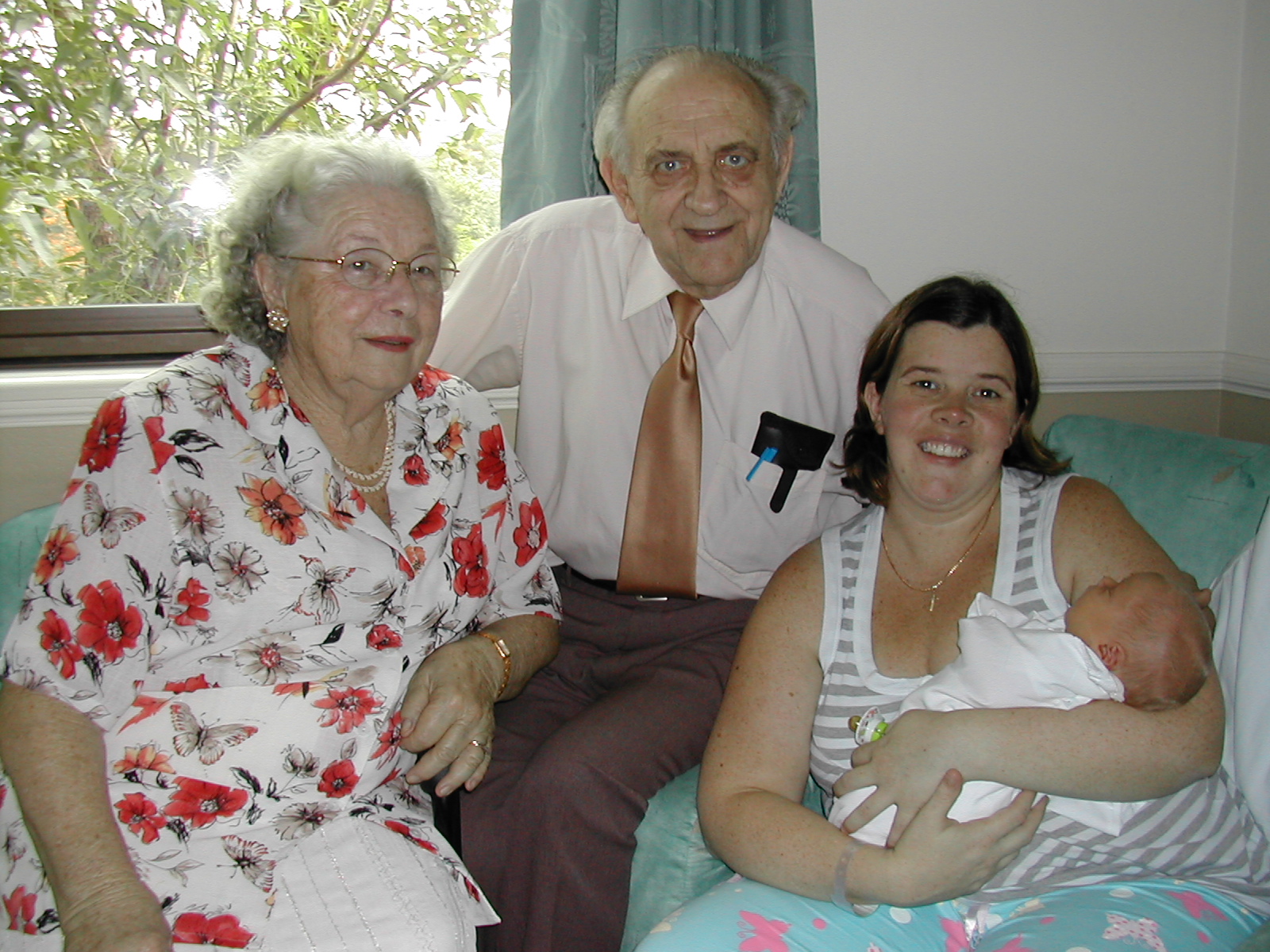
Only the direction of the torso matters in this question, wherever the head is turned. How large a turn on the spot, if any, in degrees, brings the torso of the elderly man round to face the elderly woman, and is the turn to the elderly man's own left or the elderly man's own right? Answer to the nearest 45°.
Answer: approximately 45° to the elderly man's own right

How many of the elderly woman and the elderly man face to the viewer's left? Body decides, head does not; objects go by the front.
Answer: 0

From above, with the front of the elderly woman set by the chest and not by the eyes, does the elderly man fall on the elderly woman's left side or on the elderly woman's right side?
on the elderly woman's left side

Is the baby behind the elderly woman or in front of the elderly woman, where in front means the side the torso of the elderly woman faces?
in front

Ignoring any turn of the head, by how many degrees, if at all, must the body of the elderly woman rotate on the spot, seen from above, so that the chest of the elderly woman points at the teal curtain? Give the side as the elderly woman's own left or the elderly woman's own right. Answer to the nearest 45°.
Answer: approximately 90° to the elderly woman's own left

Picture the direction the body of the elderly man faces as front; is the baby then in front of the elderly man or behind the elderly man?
in front

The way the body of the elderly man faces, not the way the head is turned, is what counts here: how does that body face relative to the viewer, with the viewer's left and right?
facing the viewer
